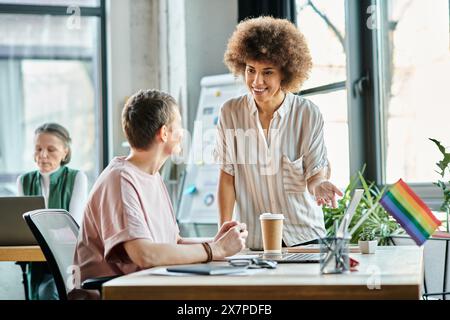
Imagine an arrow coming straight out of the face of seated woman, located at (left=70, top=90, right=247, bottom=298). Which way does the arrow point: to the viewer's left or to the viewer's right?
to the viewer's right

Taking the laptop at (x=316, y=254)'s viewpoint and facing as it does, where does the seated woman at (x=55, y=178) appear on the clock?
The seated woman is roughly at 2 o'clock from the laptop.

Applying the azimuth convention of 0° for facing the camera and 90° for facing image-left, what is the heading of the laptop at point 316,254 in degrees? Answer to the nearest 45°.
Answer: approximately 90°

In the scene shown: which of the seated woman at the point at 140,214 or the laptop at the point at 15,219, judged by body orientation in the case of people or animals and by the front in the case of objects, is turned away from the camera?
the laptop

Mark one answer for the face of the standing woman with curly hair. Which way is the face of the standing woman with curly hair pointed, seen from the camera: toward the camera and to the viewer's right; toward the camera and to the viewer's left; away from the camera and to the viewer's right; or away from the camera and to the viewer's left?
toward the camera and to the viewer's left

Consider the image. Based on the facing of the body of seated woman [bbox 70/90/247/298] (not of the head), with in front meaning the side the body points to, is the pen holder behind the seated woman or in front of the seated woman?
in front

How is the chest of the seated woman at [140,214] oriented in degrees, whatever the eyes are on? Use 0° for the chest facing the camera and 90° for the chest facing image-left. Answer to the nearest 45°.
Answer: approximately 270°

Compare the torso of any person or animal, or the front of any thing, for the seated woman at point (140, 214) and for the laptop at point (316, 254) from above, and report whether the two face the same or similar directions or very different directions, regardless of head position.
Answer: very different directions

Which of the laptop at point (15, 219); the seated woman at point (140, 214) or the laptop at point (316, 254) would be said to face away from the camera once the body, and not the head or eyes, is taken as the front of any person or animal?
the laptop at point (15, 219)

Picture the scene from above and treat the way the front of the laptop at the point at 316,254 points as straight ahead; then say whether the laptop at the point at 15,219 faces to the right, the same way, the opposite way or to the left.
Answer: to the right

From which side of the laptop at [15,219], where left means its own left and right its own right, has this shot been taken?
back

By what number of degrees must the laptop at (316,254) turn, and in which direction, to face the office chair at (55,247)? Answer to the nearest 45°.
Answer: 0° — it already faces it

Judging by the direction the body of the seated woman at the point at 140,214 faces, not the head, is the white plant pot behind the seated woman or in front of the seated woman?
in front
